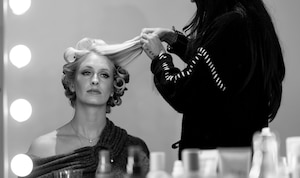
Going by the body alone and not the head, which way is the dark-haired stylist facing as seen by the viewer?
to the viewer's left

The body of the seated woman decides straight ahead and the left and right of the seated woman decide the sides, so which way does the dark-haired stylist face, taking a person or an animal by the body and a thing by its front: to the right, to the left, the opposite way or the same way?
to the right

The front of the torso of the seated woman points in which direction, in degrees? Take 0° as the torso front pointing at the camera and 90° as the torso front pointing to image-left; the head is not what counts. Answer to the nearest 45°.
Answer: approximately 0°

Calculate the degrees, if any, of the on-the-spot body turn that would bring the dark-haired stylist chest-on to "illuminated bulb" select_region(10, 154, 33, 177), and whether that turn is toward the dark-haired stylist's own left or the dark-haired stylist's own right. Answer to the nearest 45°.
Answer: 0° — they already face it
